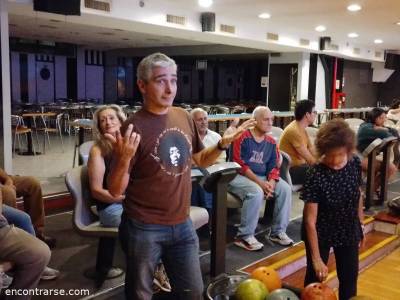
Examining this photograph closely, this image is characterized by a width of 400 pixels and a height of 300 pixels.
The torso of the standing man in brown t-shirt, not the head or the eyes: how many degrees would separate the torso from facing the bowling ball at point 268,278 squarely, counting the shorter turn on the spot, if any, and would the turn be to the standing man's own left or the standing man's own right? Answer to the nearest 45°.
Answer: approximately 90° to the standing man's own left

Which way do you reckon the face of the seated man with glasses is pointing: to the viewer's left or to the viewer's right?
to the viewer's right

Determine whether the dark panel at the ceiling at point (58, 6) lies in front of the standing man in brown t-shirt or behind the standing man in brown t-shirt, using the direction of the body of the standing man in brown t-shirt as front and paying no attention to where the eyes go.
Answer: behind

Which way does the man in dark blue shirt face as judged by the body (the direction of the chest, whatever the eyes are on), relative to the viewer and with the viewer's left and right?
facing the viewer and to the right of the viewer

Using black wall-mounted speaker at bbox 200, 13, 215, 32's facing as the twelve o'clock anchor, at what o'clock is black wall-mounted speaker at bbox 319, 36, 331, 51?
black wall-mounted speaker at bbox 319, 36, 331, 51 is roughly at 9 o'clock from black wall-mounted speaker at bbox 200, 13, 215, 32.

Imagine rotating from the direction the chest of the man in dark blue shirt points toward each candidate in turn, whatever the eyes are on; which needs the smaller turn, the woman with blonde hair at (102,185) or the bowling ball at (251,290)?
the bowling ball

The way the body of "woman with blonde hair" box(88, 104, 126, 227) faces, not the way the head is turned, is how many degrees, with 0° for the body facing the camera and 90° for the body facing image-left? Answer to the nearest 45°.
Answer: approximately 315°

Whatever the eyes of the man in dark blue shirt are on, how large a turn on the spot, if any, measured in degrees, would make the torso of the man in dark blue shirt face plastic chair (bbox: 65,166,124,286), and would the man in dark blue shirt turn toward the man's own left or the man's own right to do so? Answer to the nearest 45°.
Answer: approximately 90° to the man's own right
